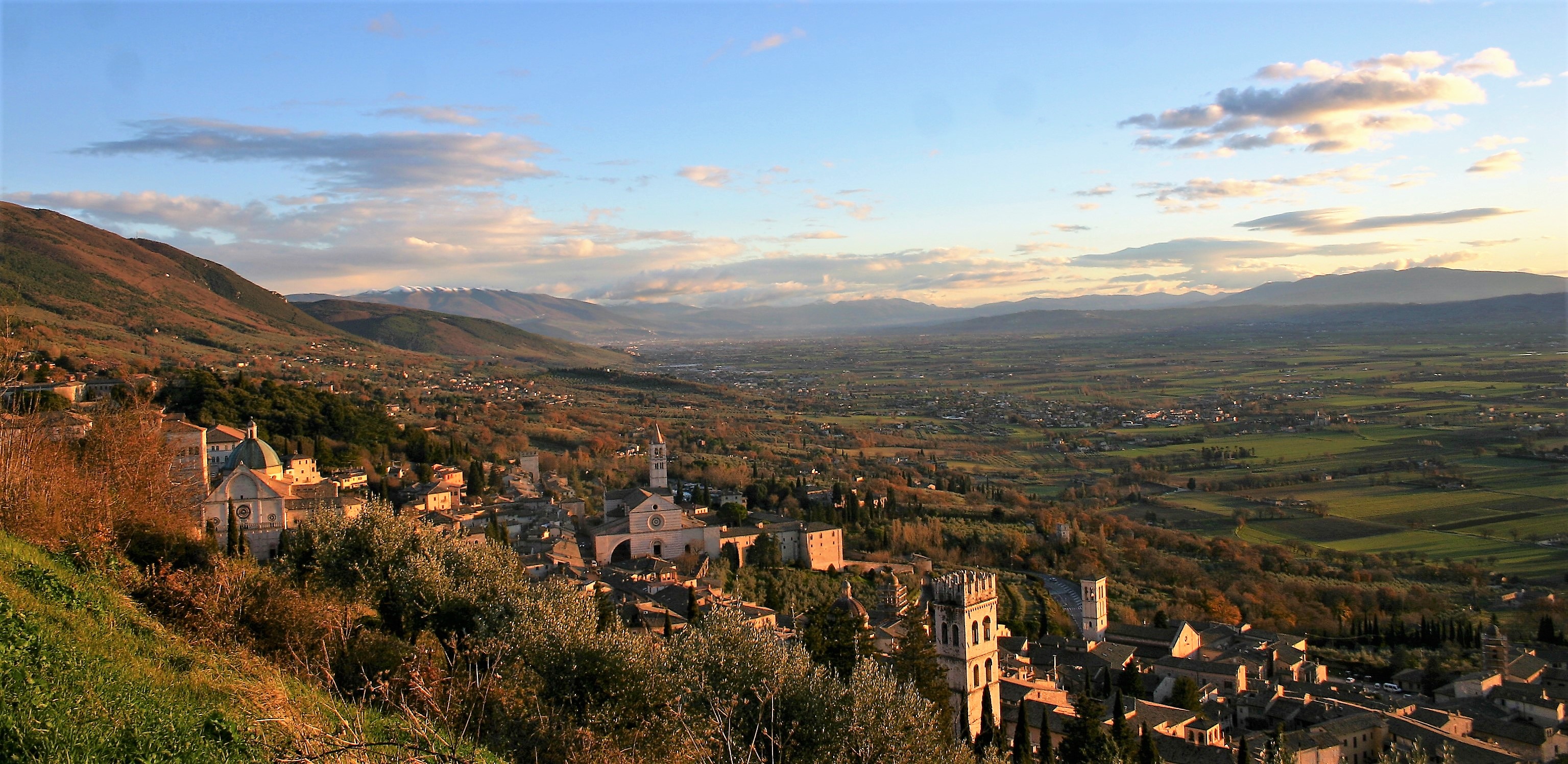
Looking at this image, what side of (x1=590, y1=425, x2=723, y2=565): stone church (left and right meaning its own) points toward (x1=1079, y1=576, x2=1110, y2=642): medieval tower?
left

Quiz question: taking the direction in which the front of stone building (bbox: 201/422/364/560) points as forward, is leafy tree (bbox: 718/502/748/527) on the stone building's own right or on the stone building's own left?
on the stone building's own left

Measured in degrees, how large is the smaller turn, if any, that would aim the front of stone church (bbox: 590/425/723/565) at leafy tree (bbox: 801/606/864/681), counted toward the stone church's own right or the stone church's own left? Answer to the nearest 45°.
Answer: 0° — it already faces it

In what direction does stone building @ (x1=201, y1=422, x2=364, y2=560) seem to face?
toward the camera

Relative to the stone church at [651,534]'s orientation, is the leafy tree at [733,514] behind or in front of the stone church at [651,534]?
behind

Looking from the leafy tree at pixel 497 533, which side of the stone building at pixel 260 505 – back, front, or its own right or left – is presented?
left

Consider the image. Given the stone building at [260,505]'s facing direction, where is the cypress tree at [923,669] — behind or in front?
in front

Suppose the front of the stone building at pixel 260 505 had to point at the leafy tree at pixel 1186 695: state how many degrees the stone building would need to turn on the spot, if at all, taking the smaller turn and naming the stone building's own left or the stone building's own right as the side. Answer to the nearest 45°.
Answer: approximately 45° to the stone building's own left

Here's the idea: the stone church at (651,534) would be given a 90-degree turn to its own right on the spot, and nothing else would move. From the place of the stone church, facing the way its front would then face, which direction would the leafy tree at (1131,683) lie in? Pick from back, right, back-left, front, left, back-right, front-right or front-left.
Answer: back-left

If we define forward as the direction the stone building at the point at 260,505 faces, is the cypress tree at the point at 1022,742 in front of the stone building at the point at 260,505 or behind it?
in front

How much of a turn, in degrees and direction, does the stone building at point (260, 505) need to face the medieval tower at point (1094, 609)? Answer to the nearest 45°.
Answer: approximately 90° to its left
